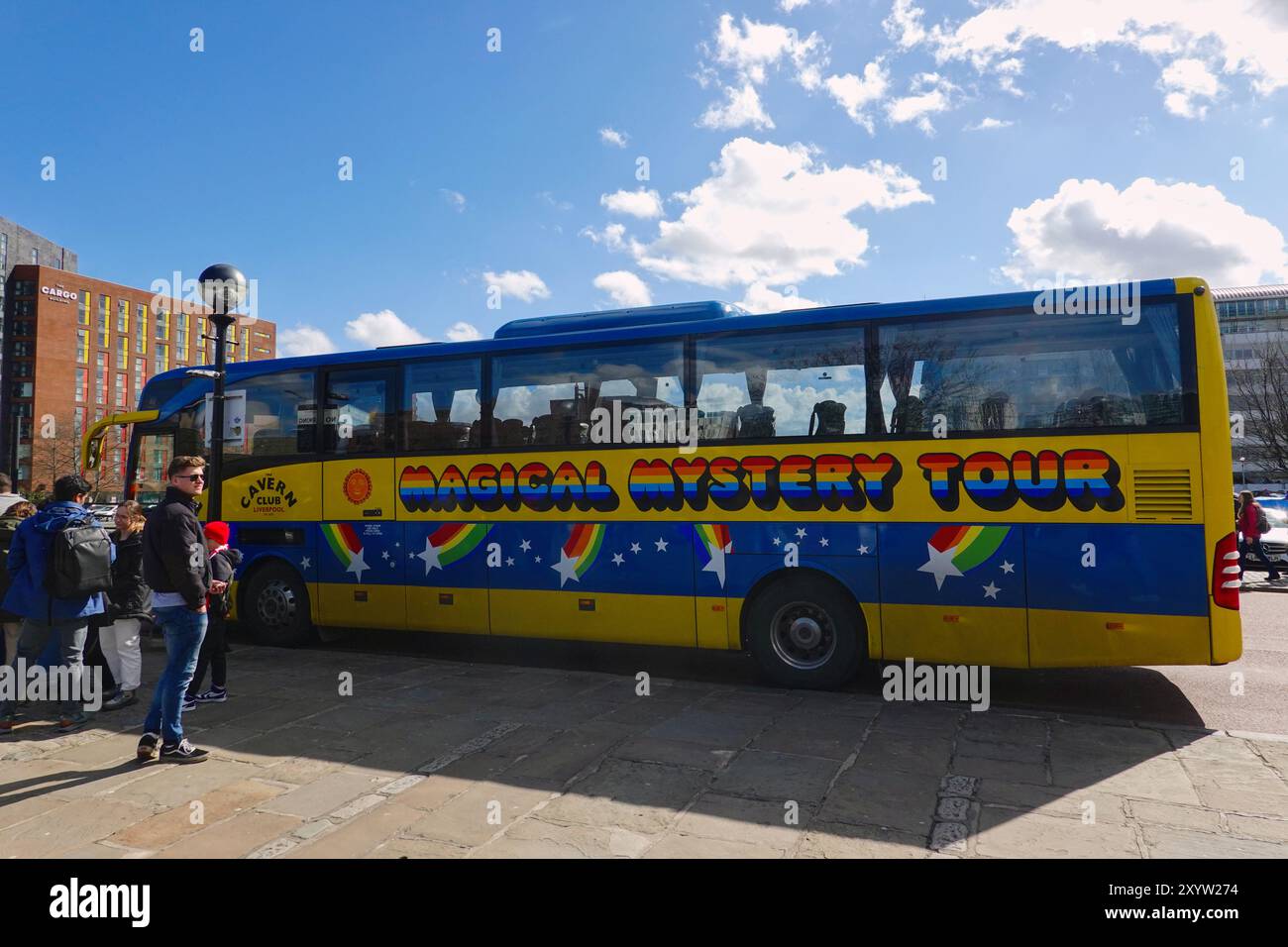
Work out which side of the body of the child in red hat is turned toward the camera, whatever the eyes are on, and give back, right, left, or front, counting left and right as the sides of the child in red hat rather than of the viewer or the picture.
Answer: left

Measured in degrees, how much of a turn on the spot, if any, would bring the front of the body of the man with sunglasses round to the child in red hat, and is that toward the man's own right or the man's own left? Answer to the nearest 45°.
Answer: approximately 90° to the man's own left

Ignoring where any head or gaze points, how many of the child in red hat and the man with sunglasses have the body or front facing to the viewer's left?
1
